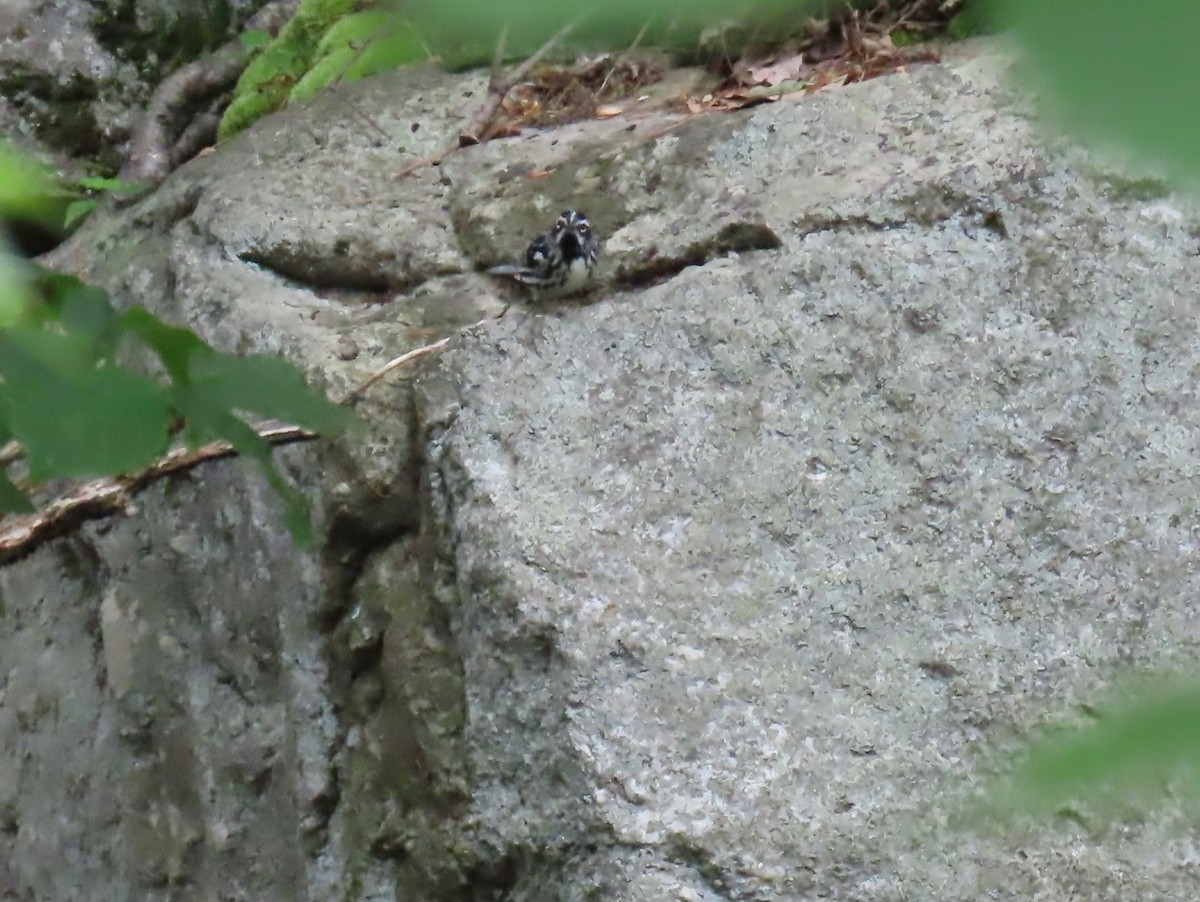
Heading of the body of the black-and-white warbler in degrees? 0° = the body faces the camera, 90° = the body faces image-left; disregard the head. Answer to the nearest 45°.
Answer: approximately 315°

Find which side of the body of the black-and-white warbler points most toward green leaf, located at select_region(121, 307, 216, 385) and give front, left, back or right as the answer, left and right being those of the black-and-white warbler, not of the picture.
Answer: right

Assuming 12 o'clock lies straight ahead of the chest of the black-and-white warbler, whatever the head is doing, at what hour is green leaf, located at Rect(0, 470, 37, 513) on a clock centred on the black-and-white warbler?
The green leaf is roughly at 3 o'clock from the black-and-white warbler.

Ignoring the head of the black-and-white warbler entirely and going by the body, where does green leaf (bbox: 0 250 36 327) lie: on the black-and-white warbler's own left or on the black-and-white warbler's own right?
on the black-and-white warbler's own right

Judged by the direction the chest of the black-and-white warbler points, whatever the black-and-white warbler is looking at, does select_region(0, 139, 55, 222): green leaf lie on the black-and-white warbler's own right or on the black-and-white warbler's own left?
on the black-and-white warbler's own right
